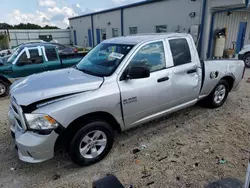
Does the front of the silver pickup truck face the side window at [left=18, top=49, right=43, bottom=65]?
no

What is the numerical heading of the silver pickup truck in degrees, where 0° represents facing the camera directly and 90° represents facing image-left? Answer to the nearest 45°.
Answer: approximately 45°

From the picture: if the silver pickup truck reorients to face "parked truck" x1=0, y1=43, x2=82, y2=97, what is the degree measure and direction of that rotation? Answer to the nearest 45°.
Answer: approximately 90° to its right
